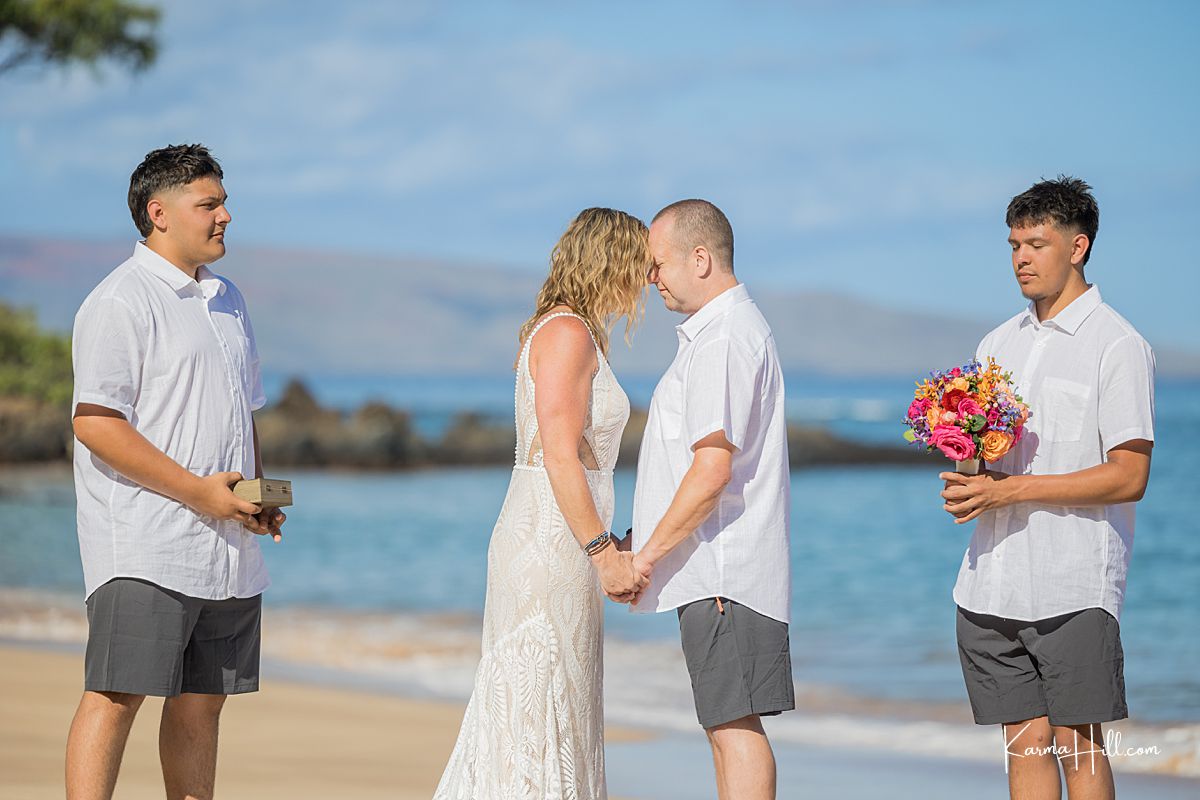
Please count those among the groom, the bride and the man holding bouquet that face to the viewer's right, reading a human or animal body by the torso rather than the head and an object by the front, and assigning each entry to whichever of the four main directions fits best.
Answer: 1

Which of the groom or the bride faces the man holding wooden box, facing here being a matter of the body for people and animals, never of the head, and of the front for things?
the groom

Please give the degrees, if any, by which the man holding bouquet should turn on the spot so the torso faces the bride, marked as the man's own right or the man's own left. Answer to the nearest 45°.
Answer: approximately 45° to the man's own right

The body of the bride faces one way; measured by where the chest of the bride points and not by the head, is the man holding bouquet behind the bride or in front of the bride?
in front

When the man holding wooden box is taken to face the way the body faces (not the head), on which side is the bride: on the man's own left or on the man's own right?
on the man's own left

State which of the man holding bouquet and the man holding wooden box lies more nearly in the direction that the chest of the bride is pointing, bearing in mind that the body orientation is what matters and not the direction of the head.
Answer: the man holding bouquet

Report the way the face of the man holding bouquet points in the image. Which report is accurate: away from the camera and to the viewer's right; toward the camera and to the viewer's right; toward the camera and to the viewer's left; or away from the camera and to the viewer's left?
toward the camera and to the viewer's left

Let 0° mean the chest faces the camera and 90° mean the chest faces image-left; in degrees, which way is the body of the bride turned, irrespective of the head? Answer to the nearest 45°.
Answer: approximately 270°

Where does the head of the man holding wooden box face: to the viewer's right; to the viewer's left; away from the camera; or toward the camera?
to the viewer's right

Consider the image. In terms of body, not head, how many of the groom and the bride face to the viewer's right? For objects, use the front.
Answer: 1

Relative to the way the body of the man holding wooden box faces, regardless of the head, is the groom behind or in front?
in front

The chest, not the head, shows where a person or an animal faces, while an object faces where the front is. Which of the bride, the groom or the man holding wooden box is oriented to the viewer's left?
the groom

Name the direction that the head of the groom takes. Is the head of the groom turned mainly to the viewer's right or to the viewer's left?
to the viewer's left

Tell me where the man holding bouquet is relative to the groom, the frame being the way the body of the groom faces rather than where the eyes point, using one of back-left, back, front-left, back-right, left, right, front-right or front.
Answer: back

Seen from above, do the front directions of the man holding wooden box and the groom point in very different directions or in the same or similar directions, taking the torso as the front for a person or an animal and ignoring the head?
very different directions

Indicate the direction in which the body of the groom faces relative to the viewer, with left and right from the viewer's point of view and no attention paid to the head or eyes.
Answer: facing to the left of the viewer

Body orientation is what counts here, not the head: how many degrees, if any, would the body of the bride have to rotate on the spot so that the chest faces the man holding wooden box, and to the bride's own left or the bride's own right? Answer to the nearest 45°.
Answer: approximately 180°

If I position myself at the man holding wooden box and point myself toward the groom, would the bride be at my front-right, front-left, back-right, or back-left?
front-left
